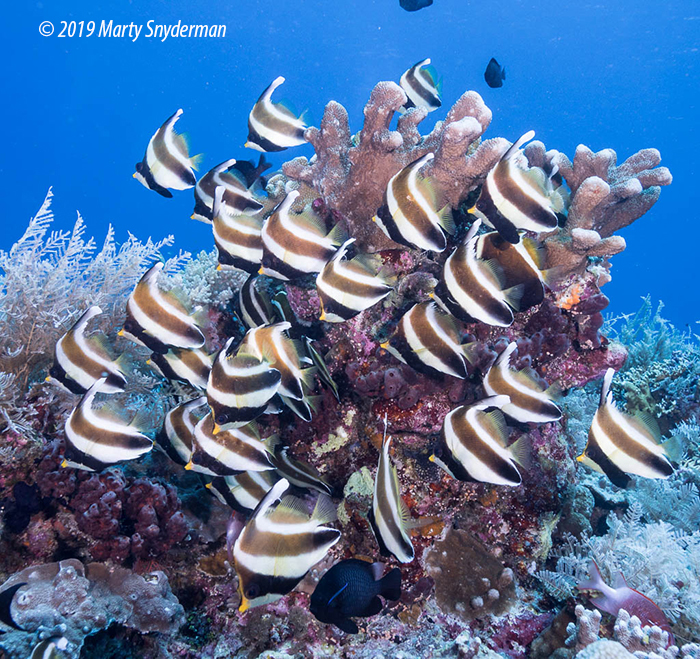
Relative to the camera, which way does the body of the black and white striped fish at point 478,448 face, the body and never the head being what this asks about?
to the viewer's left

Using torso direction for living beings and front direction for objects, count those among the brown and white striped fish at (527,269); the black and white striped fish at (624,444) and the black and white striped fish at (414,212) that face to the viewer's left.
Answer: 3

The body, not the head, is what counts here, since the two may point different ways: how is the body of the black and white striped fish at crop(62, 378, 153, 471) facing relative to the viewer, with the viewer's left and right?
facing to the left of the viewer

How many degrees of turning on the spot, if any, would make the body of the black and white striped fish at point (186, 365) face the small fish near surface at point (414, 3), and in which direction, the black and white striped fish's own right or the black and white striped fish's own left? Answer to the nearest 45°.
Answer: approximately 90° to the black and white striped fish's own right

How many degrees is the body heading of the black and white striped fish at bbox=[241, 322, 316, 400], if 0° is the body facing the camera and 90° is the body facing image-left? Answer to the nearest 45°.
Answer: approximately 90°

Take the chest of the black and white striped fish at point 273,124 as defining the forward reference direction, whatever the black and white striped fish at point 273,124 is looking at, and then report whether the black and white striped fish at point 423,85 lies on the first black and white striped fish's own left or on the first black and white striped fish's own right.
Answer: on the first black and white striped fish's own right

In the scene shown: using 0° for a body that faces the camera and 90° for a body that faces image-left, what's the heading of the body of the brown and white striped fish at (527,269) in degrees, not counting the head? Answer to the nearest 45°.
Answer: approximately 90°

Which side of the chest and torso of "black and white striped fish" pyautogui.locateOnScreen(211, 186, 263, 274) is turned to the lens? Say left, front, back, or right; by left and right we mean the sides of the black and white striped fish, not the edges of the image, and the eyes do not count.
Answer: left

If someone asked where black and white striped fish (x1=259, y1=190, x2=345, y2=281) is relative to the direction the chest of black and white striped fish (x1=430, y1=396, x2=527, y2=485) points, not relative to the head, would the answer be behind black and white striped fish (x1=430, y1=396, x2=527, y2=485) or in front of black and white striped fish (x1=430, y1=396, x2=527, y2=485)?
in front

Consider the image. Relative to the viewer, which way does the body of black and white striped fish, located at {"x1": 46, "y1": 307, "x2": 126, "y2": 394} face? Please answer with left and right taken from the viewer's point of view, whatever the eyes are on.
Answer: facing to the left of the viewer
